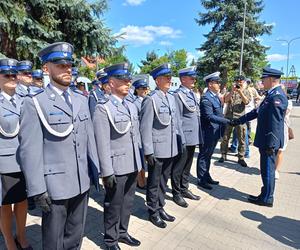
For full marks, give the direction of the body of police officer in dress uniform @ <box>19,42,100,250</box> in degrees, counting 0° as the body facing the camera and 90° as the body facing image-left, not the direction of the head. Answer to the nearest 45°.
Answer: approximately 315°

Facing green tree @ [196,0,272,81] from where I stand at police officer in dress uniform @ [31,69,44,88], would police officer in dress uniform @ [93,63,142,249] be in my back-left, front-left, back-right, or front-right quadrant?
back-right

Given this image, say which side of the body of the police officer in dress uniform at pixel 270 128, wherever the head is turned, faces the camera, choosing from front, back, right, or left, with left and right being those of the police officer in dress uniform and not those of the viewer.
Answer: left

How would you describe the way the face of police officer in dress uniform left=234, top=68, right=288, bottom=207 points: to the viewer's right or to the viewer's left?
to the viewer's left

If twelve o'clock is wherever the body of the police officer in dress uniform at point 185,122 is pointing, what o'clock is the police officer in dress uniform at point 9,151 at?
the police officer in dress uniform at point 9,151 is roughly at 3 o'clock from the police officer in dress uniform at point 185,122.

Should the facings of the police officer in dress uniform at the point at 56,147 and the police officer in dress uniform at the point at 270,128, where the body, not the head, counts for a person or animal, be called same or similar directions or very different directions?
very different directions
